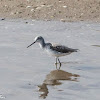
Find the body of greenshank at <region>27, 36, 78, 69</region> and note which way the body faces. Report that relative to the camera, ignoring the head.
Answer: to the viewer's left
